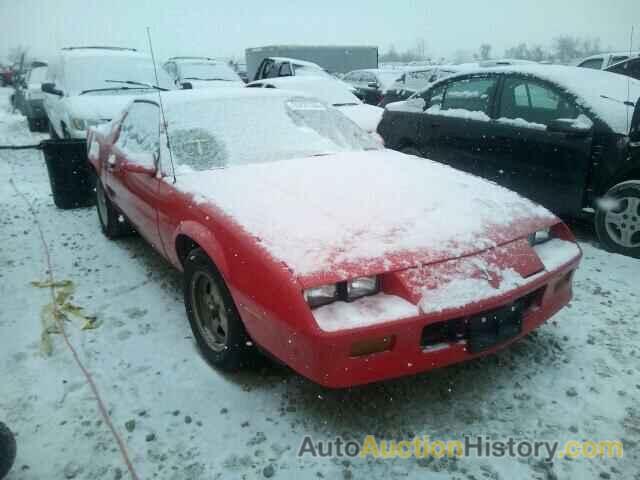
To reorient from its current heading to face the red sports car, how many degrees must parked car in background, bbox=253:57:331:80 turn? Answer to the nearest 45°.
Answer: approximately 45° to its right

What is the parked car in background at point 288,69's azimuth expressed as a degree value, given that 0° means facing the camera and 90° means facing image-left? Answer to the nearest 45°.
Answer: approximately 315°

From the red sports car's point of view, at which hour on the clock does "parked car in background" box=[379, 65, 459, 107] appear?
The parked car in background is roughly at 8 o'clock from the red sports car.

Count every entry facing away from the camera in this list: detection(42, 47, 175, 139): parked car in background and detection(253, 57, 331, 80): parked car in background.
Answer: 0

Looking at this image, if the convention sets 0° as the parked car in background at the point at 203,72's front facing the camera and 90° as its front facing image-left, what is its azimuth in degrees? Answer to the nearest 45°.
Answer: approximately 315°

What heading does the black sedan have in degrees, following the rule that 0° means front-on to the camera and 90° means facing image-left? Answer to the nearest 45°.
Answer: approximately 315°

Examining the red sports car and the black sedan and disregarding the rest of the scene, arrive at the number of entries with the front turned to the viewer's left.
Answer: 0

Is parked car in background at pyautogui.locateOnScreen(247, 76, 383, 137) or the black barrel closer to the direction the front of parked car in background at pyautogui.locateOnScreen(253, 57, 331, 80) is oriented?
the parked car in background

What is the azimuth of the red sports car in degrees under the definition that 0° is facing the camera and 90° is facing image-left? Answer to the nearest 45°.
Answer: approximately 315°

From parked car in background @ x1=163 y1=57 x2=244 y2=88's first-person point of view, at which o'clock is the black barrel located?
The black barrel is roughly at 2 o'clock from the parked car in background.

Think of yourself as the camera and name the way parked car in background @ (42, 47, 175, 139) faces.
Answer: facing the viewer and to the right of the viewer
